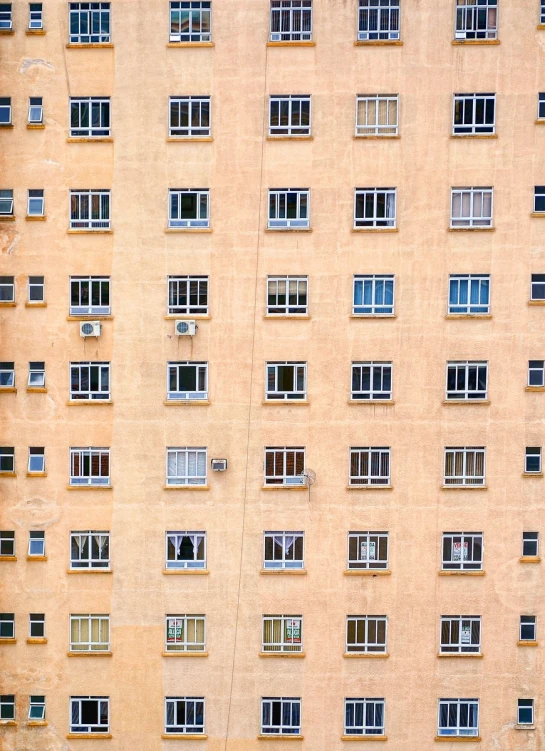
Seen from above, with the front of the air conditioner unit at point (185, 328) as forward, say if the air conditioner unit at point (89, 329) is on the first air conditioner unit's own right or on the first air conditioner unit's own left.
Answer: on the first air conditioner unit's own right

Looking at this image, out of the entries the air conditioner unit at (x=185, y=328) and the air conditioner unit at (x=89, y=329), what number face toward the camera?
2

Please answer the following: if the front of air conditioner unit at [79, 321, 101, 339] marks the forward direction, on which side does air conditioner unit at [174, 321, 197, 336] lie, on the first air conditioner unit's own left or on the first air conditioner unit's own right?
on the first air conditioner unit's own left

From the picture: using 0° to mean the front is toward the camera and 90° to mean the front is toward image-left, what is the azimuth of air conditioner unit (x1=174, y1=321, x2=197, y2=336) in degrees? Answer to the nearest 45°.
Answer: approximately 0°
